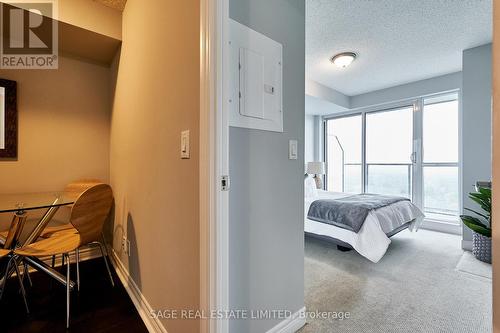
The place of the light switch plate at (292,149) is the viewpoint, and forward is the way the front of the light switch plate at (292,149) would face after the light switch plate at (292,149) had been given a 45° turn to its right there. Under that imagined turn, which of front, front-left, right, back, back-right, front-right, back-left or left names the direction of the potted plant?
back-left

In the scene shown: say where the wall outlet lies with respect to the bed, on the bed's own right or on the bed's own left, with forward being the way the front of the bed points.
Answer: on the bed's own right

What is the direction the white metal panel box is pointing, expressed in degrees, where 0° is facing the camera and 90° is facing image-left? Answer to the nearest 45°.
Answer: approximately 315°

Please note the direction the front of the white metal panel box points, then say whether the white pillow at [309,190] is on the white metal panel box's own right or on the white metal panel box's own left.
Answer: on the white metal panel box's own left

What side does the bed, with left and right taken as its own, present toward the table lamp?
back

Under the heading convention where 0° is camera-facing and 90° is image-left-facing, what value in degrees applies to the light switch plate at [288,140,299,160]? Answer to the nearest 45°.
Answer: approximately 315°

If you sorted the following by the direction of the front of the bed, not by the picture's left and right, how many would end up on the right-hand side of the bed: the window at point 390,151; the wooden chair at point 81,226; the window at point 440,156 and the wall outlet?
2

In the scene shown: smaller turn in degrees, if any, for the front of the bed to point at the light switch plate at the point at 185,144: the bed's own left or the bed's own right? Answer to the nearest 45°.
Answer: approximately 90° to the bed's own right
